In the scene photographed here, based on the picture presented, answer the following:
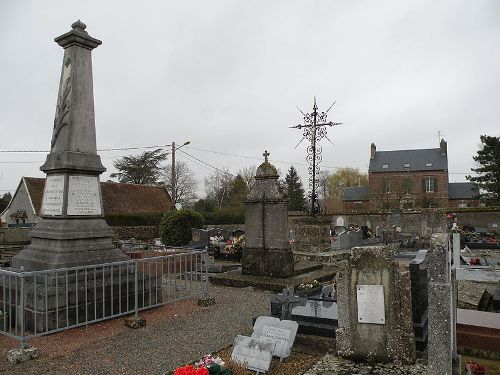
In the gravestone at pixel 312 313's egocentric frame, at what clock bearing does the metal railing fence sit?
The metal railing fence is roughly at 3 o'clock from the gravestone.

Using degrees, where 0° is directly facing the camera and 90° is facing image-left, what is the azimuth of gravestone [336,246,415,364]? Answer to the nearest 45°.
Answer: approximately 0°

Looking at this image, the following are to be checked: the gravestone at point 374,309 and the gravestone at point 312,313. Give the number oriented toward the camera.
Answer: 2

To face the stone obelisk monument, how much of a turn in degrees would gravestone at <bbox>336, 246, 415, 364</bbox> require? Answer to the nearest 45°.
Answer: approximately 90° to its right

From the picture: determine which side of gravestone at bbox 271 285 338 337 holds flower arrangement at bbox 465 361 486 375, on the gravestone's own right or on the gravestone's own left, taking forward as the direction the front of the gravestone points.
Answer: on the gravestone's own left

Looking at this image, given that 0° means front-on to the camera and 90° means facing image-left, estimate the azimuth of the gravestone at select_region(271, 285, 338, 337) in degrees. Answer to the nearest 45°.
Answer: approximately 0°

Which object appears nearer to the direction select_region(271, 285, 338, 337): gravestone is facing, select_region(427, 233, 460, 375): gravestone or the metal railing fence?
the gravestone

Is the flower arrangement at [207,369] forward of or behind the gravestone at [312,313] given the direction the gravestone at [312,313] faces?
forward

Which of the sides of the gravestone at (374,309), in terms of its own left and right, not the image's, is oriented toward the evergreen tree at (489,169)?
back
